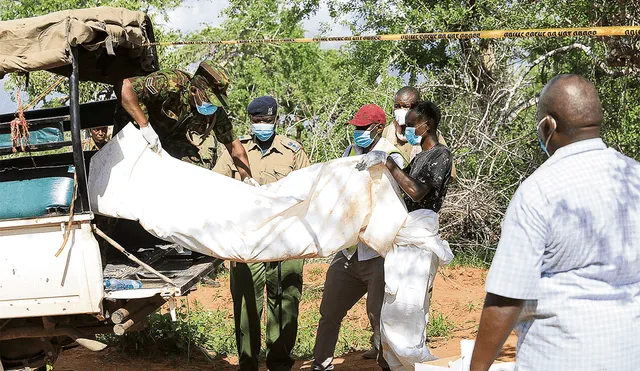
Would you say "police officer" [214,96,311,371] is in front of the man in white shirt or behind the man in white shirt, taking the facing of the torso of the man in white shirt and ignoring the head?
in front

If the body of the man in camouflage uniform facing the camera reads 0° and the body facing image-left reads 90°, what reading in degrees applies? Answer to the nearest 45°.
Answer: approximately 315°

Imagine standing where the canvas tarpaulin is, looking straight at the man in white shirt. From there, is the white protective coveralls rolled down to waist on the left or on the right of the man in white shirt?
left

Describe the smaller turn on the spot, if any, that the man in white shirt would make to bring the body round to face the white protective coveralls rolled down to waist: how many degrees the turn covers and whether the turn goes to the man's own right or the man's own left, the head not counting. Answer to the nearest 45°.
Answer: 0° — they already face it

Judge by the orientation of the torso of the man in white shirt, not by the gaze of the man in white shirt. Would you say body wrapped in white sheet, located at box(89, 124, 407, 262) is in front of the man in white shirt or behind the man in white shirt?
in front

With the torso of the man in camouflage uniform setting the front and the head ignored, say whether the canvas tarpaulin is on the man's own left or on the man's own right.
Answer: on the man's own right

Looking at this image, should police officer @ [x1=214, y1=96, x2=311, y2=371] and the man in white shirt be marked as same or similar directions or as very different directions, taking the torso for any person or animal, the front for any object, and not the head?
very different directions

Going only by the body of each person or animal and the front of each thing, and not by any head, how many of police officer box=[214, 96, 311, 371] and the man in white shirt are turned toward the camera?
1

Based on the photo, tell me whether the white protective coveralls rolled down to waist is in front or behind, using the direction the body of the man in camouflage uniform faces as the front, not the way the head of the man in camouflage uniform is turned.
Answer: in front

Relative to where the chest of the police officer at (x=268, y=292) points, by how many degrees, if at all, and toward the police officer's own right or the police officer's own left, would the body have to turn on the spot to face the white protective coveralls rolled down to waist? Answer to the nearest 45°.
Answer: approximately 45° to the police officer's own left

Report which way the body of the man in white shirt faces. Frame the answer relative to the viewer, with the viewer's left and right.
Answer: facing away from the viewer and to the left of the viewer

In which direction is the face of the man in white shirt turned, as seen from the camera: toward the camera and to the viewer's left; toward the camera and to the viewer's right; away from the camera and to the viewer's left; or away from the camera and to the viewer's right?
away from the camera and to the viewer's left
